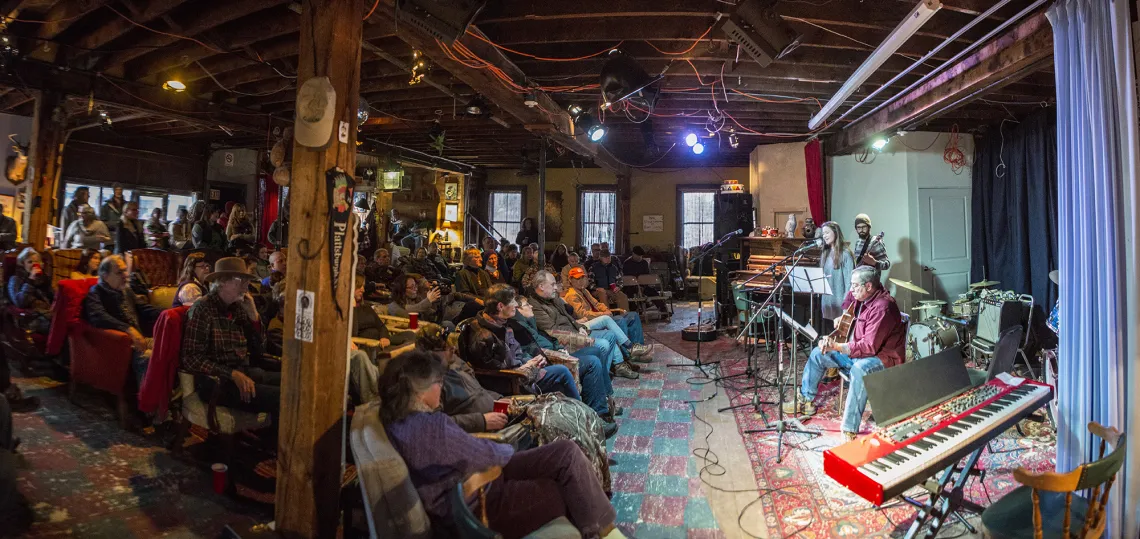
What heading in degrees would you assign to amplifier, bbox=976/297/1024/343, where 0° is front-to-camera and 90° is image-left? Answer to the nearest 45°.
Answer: approximately 45°

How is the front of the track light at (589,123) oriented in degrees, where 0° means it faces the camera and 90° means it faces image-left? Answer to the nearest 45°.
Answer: approximately 315°

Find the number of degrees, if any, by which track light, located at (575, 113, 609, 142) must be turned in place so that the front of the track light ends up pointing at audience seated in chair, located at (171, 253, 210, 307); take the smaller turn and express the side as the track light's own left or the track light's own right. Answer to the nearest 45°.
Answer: approximately 90° to the track light's own right

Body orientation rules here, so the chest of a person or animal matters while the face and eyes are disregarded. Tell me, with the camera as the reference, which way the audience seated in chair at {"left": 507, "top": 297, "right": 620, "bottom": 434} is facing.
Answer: facing to the right of the viewer

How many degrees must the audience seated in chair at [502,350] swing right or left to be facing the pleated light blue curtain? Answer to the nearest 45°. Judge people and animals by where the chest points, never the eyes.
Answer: approximately 45° to their right

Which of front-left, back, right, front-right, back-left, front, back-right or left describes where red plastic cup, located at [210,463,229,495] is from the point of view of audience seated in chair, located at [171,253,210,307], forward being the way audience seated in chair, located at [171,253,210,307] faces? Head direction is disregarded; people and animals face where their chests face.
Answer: right

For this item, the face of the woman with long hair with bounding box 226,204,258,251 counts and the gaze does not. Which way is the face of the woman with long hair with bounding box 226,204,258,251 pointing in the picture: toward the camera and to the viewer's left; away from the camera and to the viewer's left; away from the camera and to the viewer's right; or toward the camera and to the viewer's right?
toward the camera and to the viewer's right

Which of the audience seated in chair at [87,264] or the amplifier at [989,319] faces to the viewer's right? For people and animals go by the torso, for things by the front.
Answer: the audience seated in chair

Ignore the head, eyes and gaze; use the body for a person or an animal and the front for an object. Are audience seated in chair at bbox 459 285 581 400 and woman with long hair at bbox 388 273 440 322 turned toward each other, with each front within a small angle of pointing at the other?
no

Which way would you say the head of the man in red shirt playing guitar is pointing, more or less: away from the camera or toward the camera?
toward the camera

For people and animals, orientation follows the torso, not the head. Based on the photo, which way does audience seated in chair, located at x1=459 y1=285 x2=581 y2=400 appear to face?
to the viewer's right

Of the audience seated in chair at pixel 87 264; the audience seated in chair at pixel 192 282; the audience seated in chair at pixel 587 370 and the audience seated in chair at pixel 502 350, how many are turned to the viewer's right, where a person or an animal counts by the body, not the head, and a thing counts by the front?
4

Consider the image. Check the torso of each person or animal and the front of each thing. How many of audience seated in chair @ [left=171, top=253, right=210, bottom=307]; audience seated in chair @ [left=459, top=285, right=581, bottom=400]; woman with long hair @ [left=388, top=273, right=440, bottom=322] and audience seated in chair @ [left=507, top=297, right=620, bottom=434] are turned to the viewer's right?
4

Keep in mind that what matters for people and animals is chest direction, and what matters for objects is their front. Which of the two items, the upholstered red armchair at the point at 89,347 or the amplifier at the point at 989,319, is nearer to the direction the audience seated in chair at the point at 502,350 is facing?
the amplifier

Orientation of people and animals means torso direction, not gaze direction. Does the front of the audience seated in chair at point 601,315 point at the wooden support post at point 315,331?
no

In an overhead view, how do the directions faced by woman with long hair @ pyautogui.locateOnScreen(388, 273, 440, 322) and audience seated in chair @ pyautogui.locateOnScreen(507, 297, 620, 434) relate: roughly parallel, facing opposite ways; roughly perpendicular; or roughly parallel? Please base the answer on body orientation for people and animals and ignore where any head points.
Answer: roughly parallel

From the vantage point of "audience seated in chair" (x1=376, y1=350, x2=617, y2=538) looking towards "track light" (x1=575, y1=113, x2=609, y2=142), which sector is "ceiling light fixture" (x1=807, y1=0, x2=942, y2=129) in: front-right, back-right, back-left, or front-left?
front-right
